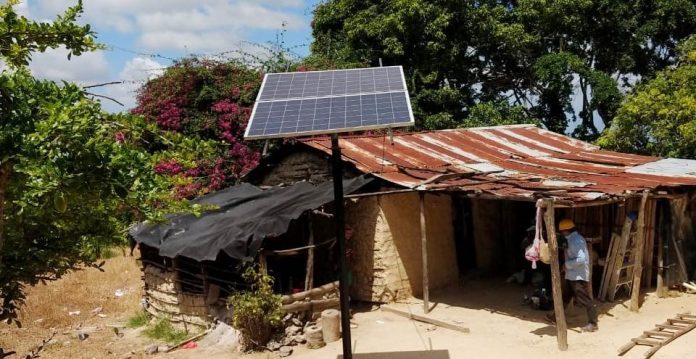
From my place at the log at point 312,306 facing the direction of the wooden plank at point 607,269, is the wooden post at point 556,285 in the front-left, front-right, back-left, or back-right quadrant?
front-right

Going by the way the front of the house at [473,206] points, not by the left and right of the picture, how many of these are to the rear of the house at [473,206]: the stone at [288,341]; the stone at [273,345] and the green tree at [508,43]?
1

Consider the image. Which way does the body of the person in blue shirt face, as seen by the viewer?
to the viewer's left

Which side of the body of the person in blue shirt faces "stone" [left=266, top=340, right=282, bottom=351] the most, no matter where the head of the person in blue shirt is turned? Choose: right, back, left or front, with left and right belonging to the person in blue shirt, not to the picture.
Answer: front

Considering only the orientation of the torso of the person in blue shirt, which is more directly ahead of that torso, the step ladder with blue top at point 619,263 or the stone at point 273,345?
the stone

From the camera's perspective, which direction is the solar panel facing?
toward the camera

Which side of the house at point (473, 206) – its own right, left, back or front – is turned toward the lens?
front

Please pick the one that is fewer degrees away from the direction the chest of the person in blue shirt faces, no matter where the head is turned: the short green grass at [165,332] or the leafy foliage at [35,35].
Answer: the short green grass

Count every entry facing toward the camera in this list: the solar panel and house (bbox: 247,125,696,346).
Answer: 2

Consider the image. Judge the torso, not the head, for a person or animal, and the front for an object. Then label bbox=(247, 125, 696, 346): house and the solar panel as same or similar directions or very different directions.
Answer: same or similar directions

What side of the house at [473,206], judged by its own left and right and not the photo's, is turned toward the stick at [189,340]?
right

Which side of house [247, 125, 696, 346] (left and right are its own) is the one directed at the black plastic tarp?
right

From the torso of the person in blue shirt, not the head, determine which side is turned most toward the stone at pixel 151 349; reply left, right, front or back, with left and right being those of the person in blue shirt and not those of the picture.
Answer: front

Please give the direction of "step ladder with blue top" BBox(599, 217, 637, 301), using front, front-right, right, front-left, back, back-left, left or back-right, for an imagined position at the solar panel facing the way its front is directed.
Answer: back-left

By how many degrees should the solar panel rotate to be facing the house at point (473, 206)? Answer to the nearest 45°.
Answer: approximately 135° to its left

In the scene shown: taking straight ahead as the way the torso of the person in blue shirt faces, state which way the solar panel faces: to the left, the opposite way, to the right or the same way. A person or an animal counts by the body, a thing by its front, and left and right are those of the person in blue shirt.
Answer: to the left

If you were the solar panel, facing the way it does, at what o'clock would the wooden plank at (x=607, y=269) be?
The wooden plank is roughly at 8 o'clock from the solar panel.

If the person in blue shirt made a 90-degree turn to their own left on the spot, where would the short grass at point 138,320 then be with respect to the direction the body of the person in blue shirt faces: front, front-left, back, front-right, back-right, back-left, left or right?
right
